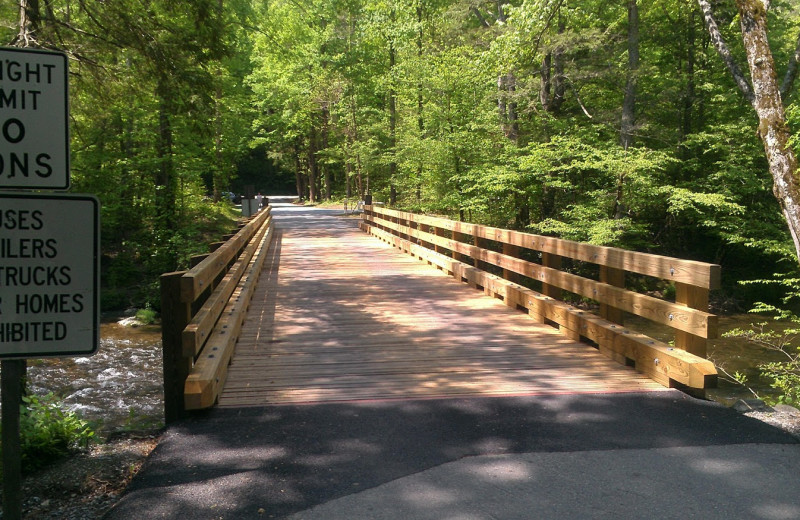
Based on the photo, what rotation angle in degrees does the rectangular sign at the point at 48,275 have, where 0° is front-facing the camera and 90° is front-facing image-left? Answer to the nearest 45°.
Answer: approximately 0°

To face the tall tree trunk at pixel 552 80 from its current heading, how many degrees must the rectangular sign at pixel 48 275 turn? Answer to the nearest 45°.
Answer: approximately 135° to its left

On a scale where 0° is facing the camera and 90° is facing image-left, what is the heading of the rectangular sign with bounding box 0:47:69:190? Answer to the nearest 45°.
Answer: approximately 0°

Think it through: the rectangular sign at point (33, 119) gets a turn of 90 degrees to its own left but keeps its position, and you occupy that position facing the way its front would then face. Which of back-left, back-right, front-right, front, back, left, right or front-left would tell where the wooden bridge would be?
front-left

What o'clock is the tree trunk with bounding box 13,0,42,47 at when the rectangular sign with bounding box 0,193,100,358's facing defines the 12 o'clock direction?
The tree trunk is roughly at 6 o'clock from the rectangular sign.

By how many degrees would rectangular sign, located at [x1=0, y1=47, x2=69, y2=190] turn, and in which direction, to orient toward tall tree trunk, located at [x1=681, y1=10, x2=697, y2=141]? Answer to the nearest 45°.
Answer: approximately 135° to its left

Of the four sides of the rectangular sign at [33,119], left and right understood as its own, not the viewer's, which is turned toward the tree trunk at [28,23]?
back

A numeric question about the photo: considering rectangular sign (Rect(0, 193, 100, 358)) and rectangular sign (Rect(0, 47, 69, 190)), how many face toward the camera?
2

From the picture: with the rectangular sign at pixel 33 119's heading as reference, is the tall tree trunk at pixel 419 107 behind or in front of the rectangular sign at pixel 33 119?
behind

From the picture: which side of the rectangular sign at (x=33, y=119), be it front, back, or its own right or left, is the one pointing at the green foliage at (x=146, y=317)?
back
